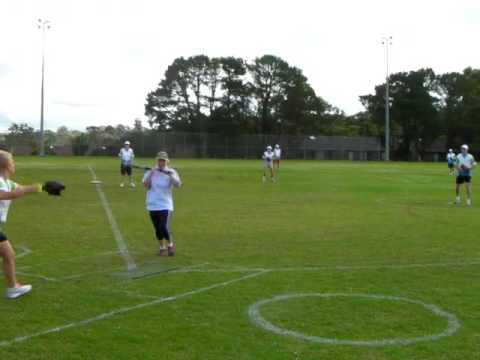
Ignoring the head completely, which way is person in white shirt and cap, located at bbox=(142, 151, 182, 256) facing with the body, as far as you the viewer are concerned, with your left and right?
facing the viewer
